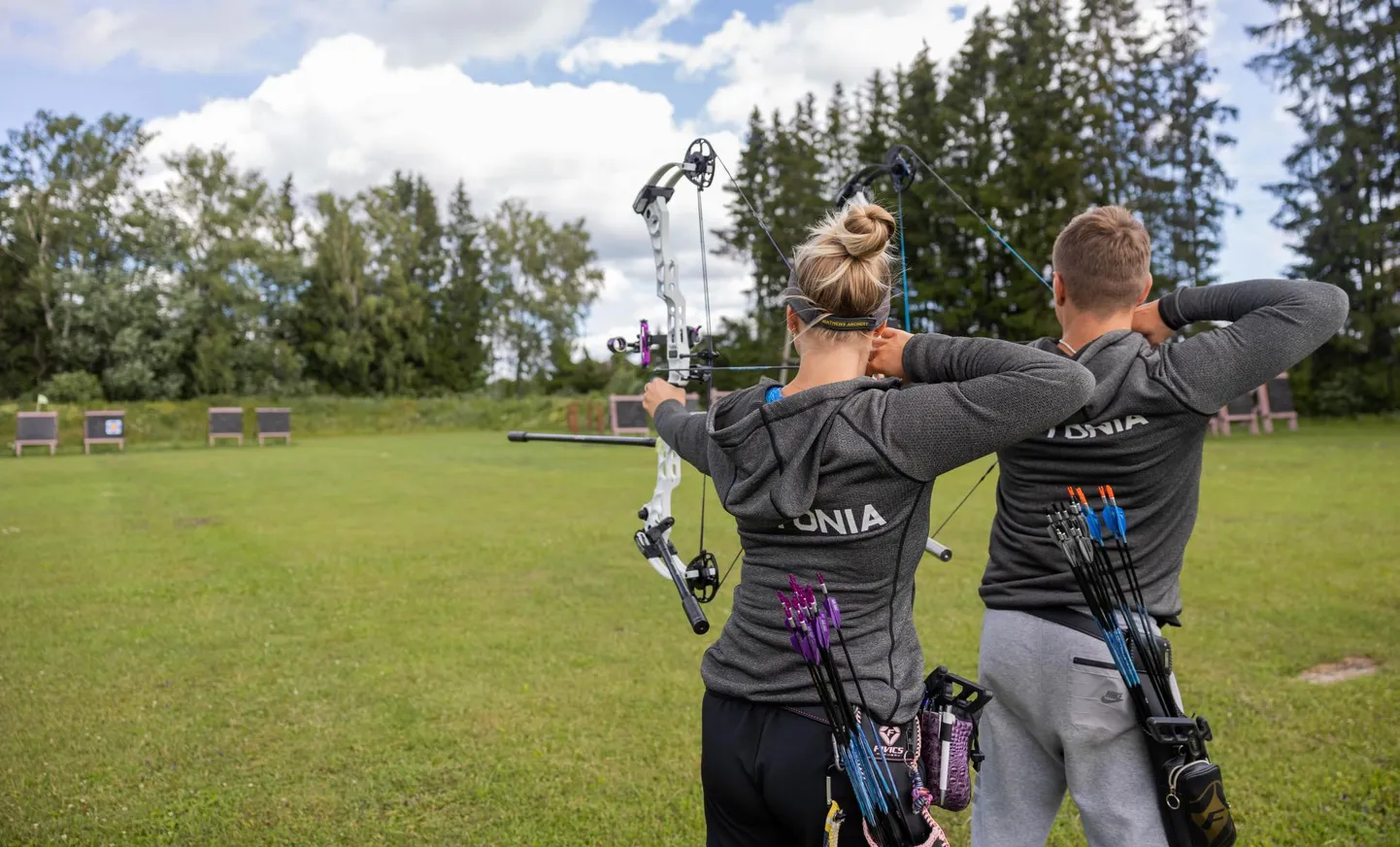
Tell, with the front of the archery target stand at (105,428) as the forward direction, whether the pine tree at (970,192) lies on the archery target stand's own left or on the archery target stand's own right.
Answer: on the archery target stand's own left

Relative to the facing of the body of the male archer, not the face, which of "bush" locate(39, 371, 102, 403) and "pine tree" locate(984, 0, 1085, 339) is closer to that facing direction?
the pine tree

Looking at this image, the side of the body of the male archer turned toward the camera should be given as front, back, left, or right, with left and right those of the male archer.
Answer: back

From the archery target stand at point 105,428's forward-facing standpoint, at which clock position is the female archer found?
The female archer is roughly at 12 o'clock from the archery target stand.

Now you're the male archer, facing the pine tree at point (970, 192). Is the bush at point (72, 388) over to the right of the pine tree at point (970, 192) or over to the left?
left

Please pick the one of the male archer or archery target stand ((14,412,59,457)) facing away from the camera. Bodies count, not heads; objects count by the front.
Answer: the male archer

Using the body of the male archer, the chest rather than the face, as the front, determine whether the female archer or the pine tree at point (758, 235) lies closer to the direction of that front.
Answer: the pine tree

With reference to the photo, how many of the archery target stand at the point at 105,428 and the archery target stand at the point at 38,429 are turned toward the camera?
2

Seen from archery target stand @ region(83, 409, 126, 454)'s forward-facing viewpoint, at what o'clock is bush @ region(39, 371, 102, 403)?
The bush is roughly at 6 o'clock from the archery target stand.

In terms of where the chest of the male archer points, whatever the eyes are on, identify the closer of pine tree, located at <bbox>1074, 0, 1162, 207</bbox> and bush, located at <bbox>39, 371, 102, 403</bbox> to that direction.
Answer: the pine tree

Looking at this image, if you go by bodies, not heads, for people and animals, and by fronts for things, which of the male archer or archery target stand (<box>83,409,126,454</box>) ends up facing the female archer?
the archery target stand
